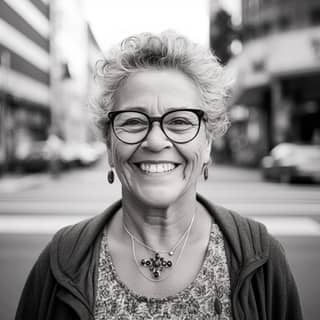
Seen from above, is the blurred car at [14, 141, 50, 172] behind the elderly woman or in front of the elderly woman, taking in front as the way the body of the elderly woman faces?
behind

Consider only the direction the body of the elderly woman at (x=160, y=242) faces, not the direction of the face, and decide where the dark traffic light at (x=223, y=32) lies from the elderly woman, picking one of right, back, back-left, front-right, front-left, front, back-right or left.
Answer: back

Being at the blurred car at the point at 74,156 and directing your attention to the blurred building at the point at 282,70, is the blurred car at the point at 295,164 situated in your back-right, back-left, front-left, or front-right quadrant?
front-right

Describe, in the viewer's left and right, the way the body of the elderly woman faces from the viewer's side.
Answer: facing the viewer

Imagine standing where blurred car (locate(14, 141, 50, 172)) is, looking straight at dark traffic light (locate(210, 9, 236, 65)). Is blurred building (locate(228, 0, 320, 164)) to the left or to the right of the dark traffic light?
right

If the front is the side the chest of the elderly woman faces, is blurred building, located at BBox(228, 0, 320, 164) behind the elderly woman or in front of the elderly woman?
behind

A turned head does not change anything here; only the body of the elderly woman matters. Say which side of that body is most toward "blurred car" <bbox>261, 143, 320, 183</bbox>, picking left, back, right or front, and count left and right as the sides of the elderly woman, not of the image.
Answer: back
